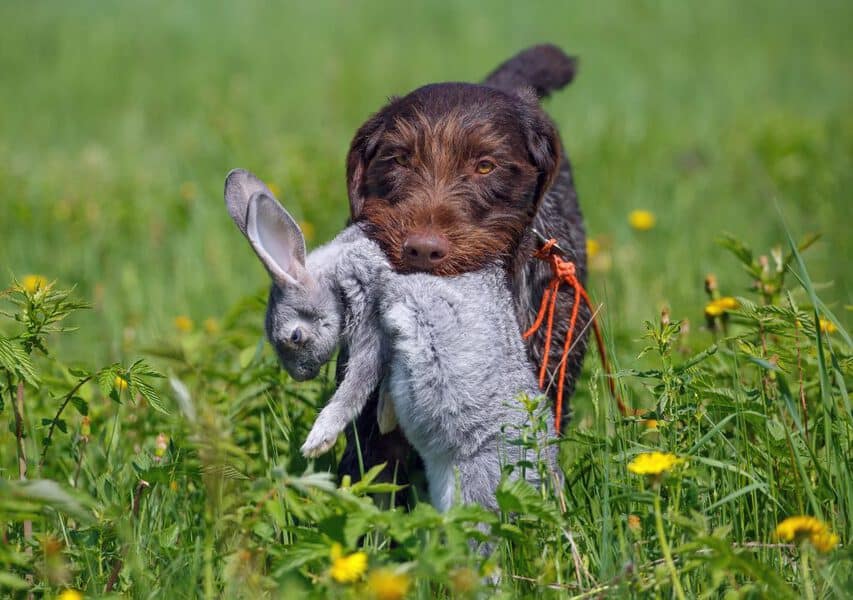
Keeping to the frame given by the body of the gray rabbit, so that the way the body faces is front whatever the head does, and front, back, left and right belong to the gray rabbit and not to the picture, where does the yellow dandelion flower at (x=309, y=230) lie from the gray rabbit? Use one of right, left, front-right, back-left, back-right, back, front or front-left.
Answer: right

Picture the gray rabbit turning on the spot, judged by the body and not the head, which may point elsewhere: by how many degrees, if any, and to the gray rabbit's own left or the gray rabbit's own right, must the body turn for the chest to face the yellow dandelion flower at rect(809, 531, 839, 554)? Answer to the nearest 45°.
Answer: approximately 135° to the gray rabbit's own left

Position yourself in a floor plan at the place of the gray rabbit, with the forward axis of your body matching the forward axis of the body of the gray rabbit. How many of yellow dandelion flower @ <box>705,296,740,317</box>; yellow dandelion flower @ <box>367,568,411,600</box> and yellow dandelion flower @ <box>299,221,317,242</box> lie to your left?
1

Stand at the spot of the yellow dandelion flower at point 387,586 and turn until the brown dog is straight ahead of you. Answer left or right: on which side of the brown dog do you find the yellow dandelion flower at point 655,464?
right

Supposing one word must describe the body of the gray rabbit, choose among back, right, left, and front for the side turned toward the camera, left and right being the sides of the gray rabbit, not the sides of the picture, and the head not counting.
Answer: left

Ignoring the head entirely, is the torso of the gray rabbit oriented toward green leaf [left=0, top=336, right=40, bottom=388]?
yes

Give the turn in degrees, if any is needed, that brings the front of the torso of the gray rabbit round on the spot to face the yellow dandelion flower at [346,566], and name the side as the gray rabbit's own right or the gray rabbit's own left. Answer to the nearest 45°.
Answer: approximately 90° to the gray rabbit's own left

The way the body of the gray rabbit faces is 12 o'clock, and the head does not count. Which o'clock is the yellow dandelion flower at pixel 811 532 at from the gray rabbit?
The yellow dandelion flower is roughly at 7 o'clock from the gray rabbit.

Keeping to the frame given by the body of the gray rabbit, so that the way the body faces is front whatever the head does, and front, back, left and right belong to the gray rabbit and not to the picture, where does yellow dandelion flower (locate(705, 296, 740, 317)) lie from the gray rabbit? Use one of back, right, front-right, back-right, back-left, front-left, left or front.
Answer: back-right

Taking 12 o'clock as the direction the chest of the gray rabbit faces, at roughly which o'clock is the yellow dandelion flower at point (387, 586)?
The yellow dandelion flower is roughly at 9 o'clock from the gray rabbit.

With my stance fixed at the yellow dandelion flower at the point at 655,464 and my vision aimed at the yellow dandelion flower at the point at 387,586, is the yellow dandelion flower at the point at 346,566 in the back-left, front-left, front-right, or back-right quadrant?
front-right
